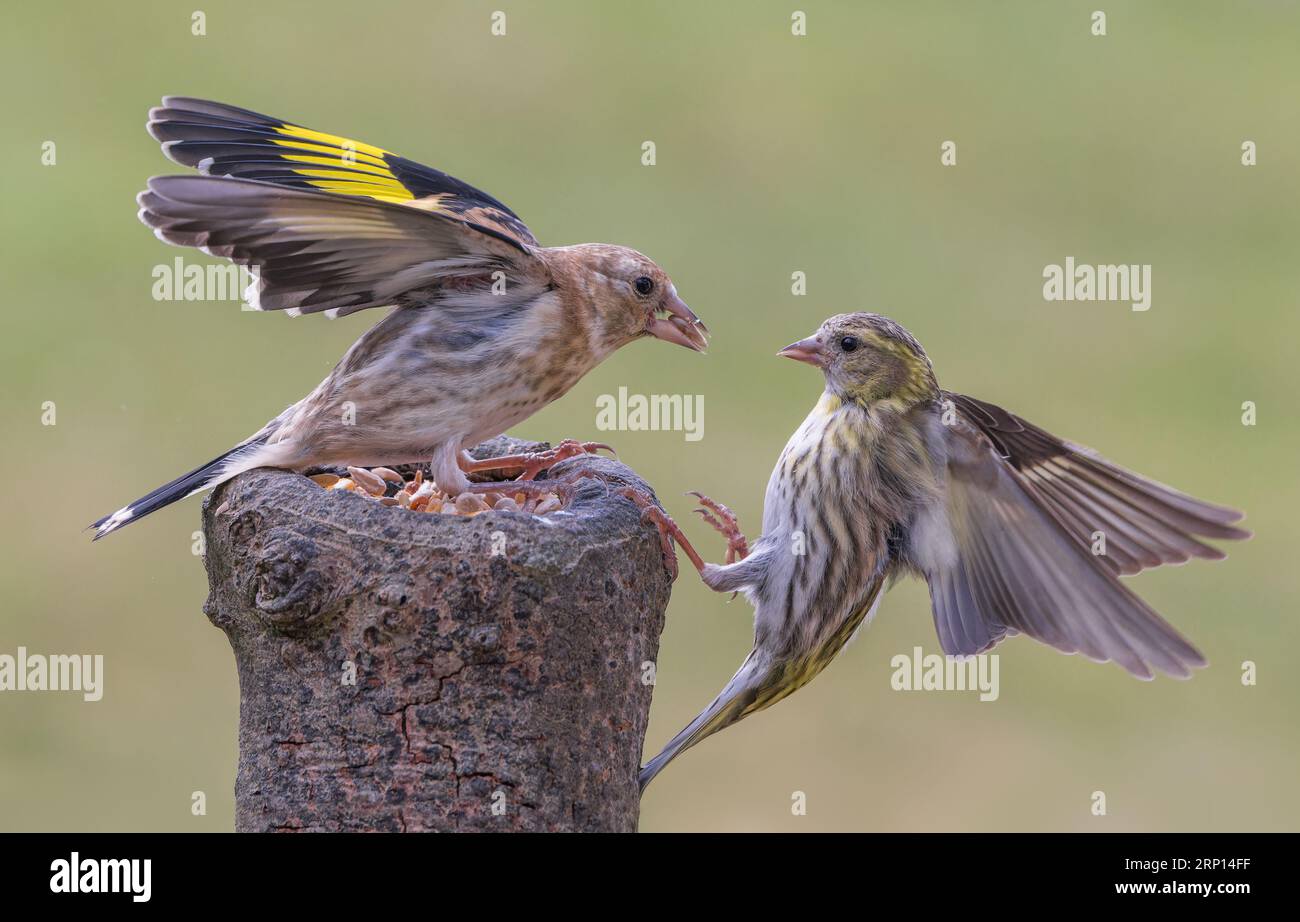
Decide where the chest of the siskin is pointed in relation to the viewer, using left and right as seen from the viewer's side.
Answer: facing to the left of the viewer

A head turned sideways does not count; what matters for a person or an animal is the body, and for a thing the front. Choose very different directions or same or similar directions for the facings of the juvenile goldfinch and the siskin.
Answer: very different directions

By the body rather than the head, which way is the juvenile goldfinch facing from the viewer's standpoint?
to the viewer's right

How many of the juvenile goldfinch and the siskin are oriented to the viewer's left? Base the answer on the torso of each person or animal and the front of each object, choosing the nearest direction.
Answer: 1
